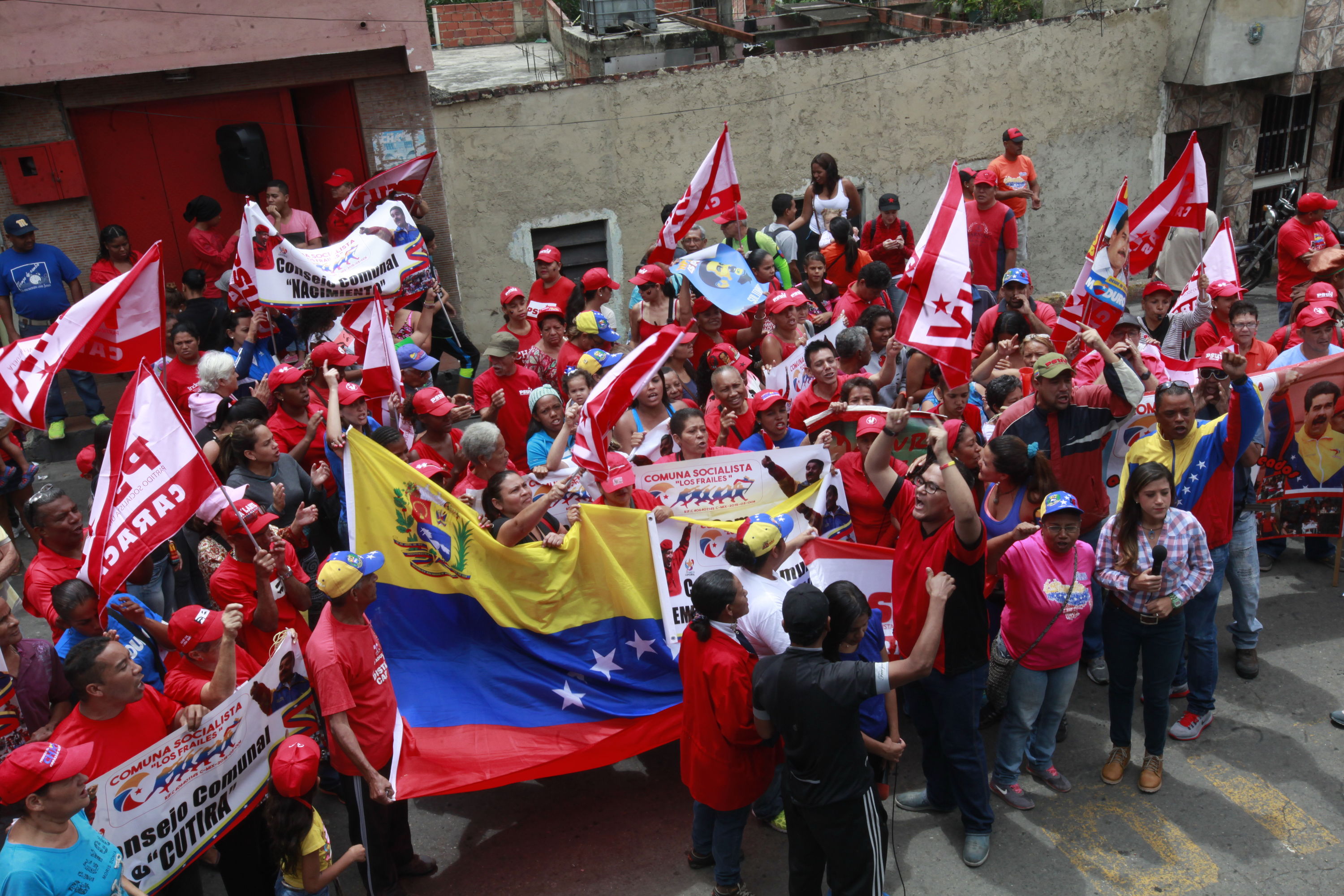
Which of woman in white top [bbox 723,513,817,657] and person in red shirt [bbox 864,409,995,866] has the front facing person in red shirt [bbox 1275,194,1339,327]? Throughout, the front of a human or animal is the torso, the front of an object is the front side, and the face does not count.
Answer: the woman in white top

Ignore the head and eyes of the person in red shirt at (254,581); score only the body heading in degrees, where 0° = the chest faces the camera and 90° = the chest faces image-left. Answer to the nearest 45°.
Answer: approximately 315°

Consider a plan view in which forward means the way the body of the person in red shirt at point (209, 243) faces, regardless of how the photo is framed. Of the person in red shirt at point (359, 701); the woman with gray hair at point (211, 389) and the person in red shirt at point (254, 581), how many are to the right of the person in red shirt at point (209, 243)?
3

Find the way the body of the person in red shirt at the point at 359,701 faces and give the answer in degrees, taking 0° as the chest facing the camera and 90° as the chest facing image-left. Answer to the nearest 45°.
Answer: approximately 270°

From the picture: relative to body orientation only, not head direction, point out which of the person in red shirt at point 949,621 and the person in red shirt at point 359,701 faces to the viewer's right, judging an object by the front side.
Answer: the person in red shirt at point 359,701

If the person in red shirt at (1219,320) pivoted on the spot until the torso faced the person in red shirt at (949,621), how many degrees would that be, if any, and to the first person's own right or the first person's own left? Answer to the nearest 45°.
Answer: approximately 45° to the first person's own right

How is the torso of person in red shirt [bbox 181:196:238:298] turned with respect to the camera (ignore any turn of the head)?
to the viewer's right

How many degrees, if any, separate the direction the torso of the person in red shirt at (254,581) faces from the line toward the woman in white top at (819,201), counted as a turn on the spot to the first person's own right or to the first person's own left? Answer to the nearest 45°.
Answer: approximately 90° to the first person's own left

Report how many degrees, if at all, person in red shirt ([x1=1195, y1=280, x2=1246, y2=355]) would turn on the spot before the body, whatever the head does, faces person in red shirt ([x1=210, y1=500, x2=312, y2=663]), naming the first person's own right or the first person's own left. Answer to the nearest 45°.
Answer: approximately 90° to the first person's own right

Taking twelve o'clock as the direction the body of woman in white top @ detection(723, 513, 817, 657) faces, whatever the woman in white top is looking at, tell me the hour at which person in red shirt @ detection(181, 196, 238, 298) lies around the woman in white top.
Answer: The person in red shirt is roughly at 9 o'clock from the woman in white top.
